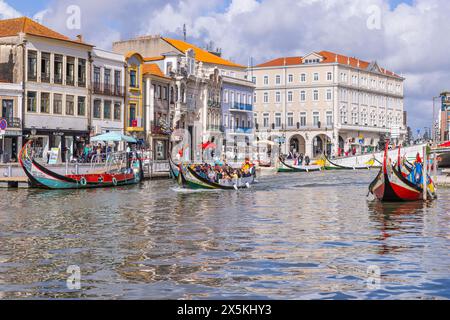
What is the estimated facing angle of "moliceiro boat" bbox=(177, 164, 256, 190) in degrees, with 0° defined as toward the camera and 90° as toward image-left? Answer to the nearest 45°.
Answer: approximately 45°

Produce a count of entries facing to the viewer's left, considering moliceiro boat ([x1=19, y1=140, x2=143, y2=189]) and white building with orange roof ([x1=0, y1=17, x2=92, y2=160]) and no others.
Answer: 1

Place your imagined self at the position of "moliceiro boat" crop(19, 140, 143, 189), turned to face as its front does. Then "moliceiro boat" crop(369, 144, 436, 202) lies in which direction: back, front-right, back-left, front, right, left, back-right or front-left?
back-left

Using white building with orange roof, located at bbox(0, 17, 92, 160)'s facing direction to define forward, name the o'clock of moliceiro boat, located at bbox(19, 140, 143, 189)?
The moliceiro boat is roughly at 1 o'clock from the white building with orange roof.

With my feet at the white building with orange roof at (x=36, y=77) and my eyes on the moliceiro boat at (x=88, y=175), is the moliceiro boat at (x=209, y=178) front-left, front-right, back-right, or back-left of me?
front-left

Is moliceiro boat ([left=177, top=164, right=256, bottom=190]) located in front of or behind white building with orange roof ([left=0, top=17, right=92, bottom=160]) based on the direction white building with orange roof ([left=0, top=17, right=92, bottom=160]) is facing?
in front

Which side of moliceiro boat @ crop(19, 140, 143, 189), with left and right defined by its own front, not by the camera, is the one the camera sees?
left

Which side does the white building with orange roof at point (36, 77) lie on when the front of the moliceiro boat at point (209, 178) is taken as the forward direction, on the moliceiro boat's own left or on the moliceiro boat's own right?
on the moliceiro boat's own right

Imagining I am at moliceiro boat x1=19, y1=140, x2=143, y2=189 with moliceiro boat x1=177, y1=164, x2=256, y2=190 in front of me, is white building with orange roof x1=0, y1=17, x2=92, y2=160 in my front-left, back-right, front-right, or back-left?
back-left

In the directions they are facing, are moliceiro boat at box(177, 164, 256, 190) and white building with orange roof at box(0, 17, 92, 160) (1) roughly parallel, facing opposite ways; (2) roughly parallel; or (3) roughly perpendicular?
roughly perpendicular
